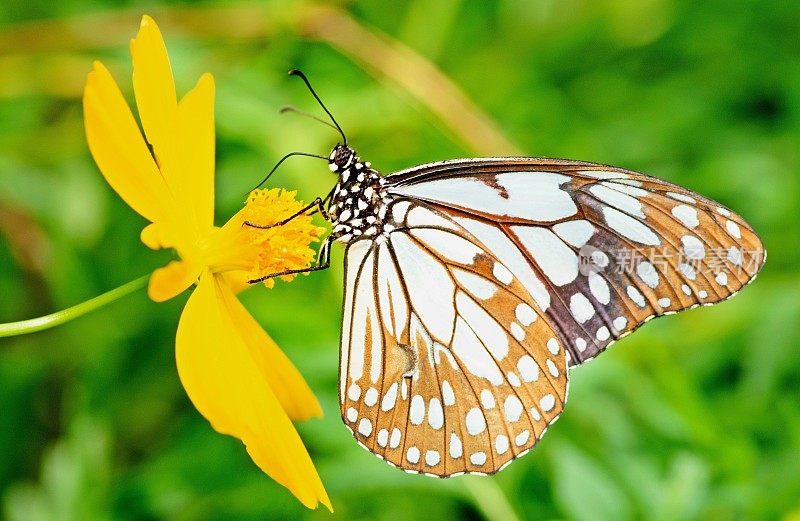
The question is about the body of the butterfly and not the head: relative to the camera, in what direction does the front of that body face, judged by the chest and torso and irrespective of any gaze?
to the viewer's left
